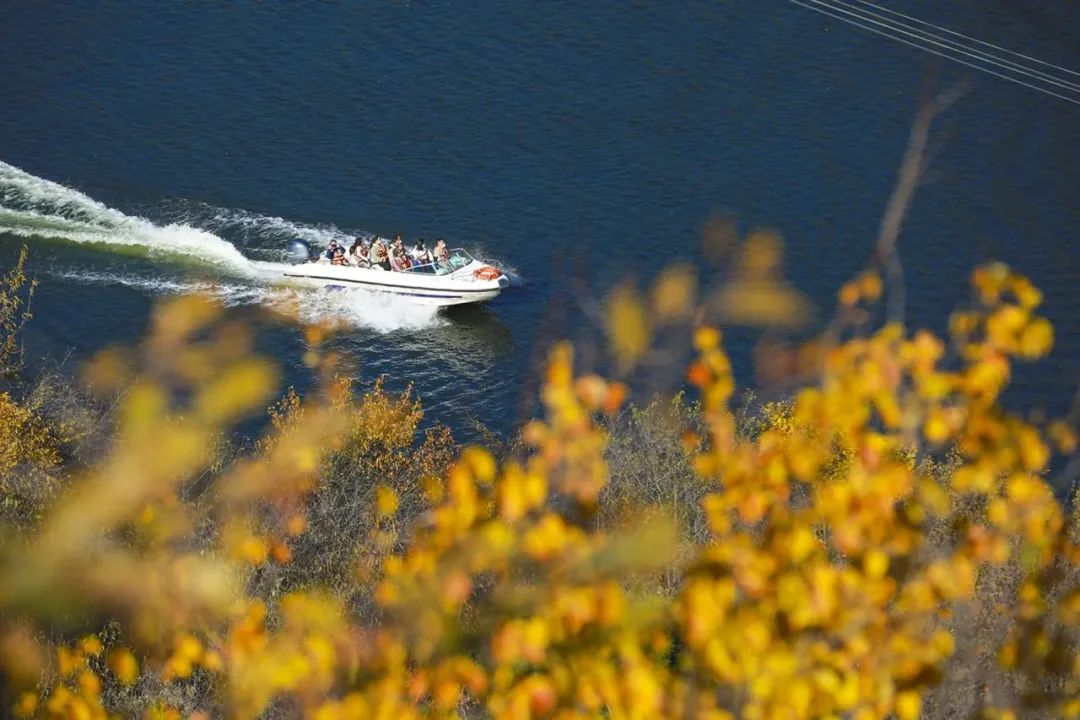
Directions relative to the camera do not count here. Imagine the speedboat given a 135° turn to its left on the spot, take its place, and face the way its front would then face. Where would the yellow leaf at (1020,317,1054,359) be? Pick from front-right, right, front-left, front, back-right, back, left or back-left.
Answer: back-left

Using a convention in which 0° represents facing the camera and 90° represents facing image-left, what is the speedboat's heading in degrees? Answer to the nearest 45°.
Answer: approximately 270°

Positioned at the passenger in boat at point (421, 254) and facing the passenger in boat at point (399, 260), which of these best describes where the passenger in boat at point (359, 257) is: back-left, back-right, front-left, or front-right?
front-right
